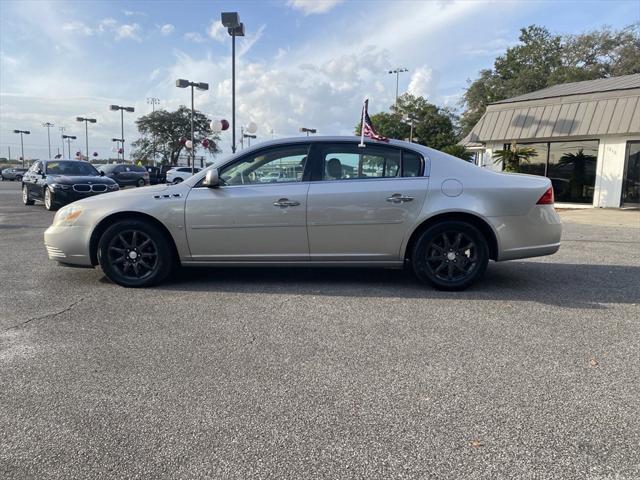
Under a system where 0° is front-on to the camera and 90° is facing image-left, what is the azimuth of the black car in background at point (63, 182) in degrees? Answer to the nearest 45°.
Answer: approximately 315°

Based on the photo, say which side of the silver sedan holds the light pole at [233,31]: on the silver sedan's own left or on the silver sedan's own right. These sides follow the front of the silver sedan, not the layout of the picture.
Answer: on the silver sedan's own right

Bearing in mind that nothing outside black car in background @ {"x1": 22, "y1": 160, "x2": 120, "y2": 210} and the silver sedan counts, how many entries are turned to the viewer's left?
1

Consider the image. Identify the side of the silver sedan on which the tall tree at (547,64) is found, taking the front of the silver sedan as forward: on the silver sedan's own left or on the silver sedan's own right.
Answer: on the silver sedan's own right

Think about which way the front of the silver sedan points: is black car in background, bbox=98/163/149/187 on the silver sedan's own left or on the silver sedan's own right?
on the silver sedan's own right

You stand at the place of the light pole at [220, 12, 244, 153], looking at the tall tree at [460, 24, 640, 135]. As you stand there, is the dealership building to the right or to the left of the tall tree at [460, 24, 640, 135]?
right

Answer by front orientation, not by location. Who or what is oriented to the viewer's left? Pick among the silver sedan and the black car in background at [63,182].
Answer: the silver sedan

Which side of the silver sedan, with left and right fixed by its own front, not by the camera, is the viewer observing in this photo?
left

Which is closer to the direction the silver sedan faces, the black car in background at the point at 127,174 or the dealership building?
the black car in background

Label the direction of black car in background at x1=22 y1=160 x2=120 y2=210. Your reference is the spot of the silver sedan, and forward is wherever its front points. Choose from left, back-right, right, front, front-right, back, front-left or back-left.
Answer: front-right

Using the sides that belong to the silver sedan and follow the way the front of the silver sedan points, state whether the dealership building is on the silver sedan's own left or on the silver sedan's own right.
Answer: on the silver sedan's own right

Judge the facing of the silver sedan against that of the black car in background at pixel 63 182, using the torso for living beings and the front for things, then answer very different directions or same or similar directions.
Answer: very different directions

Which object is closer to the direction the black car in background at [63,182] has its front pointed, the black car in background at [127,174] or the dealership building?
the dealership building
